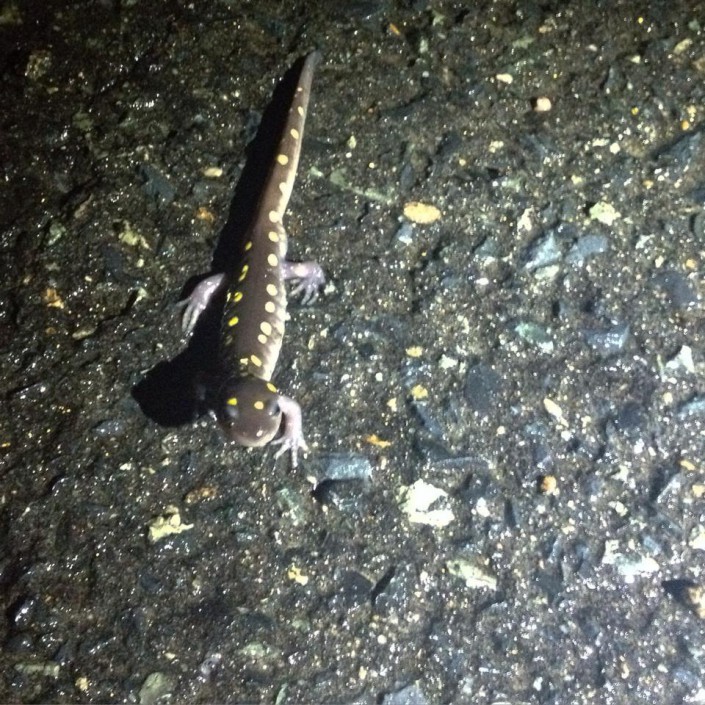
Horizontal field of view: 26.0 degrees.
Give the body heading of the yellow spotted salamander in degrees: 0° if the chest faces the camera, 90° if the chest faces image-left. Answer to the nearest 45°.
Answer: approximately 0°
